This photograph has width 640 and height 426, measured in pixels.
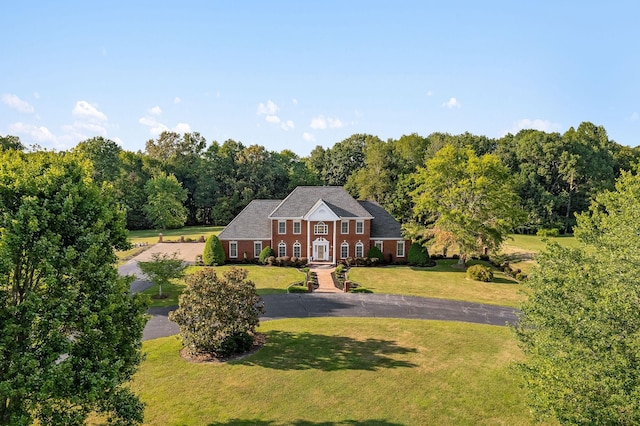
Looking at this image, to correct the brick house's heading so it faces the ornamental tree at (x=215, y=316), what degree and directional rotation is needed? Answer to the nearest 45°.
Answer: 0° — it already faces it

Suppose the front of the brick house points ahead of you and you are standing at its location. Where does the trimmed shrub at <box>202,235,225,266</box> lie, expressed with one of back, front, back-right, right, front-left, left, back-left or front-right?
right

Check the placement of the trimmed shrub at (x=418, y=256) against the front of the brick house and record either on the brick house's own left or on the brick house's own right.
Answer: on the brick house's own left

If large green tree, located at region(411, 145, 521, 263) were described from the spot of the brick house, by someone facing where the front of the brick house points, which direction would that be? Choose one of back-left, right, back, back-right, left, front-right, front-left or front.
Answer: left

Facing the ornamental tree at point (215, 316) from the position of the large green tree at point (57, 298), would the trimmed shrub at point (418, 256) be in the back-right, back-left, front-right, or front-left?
front-right

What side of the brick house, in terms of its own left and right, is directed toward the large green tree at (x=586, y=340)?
front

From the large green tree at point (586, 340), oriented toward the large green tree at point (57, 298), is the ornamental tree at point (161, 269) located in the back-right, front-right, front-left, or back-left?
front-right

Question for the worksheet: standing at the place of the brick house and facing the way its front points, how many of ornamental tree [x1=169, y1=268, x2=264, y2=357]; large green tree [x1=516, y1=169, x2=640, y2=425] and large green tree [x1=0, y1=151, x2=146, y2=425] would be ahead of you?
3

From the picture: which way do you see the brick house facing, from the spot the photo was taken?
facing the viewer

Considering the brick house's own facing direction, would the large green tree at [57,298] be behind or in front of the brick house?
in front
